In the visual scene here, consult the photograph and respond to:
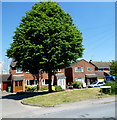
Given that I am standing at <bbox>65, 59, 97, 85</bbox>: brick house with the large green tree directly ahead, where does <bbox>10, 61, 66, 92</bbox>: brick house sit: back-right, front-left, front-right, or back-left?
front-right

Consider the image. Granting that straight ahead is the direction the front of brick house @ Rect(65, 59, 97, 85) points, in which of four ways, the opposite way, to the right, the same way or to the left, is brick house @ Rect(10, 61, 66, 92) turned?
the same way

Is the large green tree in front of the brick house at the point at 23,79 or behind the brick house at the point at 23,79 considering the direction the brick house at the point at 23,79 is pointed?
in front

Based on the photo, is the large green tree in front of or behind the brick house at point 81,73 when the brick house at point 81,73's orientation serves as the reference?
in front

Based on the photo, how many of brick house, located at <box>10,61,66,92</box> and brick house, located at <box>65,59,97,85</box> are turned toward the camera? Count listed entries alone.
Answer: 2

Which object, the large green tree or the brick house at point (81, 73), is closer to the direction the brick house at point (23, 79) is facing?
the large green tree

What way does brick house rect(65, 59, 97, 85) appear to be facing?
toward the camera

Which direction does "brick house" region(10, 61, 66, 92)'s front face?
toward the camera

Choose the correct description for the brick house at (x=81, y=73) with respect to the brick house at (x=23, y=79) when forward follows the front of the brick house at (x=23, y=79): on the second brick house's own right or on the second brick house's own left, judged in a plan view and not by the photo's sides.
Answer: on the second brick house's own left

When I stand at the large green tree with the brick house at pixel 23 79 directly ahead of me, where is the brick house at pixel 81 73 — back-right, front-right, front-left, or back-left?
front-right

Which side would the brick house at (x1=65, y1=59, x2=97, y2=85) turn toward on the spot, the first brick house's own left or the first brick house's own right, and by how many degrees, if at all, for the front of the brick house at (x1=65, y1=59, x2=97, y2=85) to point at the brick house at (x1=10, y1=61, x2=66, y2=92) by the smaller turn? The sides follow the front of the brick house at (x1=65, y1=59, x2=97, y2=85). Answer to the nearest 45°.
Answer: approximately 45° to the first brick house's own right
